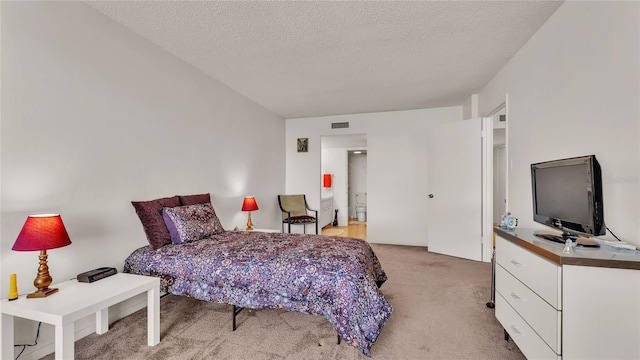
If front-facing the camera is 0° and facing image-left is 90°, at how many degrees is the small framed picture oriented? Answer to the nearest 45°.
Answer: approximately 0°

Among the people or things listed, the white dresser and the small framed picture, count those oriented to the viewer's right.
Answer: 0

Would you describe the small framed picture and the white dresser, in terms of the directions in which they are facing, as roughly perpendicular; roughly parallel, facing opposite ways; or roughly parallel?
roughly perpendicular

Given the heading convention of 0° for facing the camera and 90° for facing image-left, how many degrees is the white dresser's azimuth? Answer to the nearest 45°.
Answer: approximately 45°

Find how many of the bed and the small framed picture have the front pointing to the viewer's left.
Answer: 0

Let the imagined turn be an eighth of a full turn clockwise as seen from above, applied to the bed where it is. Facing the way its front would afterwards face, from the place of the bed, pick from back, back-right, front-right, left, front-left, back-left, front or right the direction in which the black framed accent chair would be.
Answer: back

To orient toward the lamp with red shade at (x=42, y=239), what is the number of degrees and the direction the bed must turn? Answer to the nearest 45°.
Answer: approximately 135° to its right

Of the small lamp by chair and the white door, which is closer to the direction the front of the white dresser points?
the small lamp by chair

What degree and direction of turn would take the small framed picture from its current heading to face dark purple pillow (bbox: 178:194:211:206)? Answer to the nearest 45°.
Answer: approximately 45° to its right
